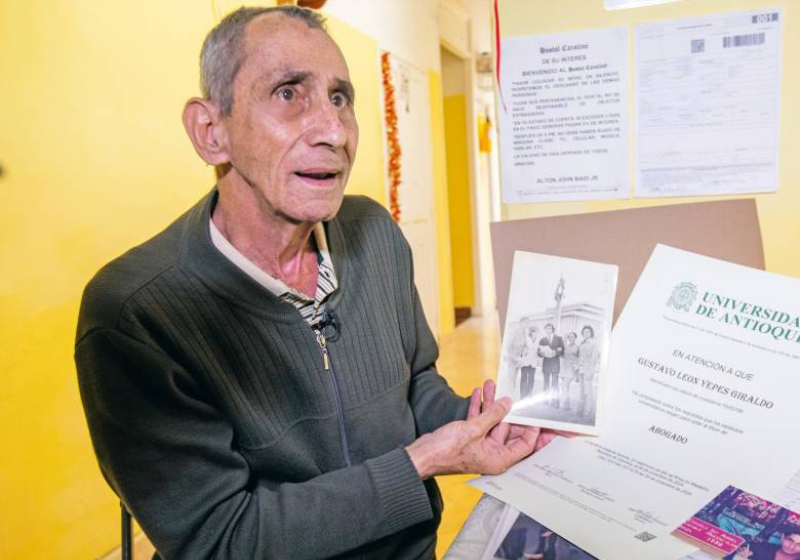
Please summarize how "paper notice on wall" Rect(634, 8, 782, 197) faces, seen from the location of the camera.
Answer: facing the viewer

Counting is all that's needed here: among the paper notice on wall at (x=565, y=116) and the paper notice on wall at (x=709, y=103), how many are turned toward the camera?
2

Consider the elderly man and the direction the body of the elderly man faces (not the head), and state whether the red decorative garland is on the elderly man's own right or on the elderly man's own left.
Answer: on the elderly man's own left

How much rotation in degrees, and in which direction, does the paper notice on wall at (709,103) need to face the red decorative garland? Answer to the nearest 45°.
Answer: approximately 135° to its right

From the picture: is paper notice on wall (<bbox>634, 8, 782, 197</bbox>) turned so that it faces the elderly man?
no

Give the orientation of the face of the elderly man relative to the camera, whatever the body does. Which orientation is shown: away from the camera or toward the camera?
toward the camera

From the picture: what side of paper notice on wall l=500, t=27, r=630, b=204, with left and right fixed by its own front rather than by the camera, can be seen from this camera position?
front

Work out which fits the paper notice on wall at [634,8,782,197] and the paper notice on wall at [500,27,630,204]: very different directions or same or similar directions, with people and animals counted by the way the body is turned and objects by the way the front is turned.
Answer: same or similar directions

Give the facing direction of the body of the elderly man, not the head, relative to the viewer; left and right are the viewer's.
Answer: facing the viewer and to the right of the viewer
